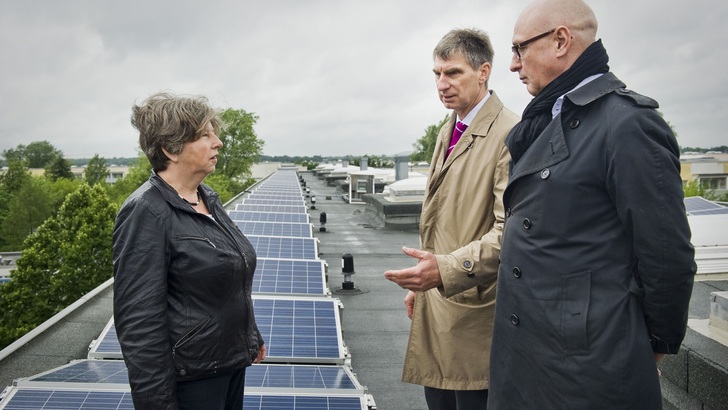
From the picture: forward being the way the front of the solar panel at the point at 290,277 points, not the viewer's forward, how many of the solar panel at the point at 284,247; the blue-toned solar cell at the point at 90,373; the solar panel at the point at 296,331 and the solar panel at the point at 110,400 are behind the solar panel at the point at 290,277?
1

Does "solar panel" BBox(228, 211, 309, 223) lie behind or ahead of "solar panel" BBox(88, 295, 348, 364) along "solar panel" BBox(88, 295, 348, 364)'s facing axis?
behind

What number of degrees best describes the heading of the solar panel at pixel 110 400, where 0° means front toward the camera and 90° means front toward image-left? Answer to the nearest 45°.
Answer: approximately 0°

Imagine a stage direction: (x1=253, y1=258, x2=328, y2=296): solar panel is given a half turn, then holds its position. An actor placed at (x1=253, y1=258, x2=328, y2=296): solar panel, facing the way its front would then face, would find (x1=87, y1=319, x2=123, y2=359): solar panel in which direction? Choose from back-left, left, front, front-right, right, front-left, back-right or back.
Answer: back-left

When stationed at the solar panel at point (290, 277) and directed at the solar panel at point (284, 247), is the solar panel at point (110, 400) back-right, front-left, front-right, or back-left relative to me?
back-left

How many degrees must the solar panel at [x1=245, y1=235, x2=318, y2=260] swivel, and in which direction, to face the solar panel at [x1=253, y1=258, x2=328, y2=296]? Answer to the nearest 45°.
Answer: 0° — it already faces it

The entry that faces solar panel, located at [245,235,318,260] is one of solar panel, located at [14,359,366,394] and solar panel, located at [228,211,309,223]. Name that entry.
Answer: solar panel, located at [228,211,309,223]

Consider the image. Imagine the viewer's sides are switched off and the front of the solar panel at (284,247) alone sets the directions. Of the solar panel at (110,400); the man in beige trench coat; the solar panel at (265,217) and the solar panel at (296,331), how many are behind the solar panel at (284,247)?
1
